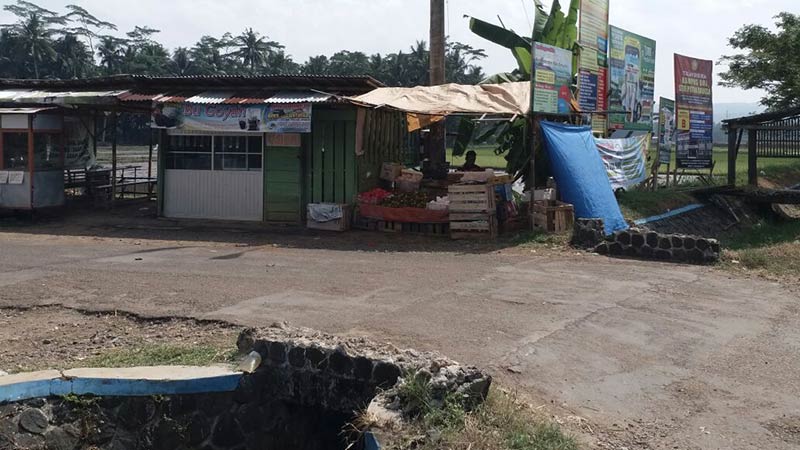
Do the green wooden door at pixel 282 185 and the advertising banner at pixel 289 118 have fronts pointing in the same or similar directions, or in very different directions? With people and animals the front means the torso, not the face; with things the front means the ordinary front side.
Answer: same or similar directions

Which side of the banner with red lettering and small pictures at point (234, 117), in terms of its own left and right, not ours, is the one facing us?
front

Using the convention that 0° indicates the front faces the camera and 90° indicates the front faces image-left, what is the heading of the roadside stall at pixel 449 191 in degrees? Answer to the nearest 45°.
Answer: approximately 0°

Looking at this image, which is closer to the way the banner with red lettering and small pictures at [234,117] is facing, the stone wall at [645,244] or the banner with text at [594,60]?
the stone wall

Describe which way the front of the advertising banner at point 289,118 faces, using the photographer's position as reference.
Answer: facing the viewer

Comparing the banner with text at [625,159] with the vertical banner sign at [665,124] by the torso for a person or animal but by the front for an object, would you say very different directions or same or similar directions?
same or similar directions

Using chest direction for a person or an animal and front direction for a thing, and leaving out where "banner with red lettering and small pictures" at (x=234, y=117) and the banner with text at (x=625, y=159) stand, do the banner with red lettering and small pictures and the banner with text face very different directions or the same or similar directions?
same or similar directions

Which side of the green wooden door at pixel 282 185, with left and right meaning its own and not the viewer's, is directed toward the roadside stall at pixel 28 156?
right

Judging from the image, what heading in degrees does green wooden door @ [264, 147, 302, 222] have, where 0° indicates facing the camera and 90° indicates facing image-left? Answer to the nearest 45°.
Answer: approximately 0°

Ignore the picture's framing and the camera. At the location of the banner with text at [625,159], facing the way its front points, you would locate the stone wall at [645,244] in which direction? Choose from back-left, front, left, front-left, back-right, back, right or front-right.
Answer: front

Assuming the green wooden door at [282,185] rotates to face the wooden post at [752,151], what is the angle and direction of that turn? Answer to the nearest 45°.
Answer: approximately 90° to its left

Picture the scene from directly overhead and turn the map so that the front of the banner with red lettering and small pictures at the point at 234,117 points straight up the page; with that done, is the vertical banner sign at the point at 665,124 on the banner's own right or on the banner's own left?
on the banner's own left

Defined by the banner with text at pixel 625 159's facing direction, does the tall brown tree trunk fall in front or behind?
in front

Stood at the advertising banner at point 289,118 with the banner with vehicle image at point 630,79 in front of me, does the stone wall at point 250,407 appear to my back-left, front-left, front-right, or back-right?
back-right
